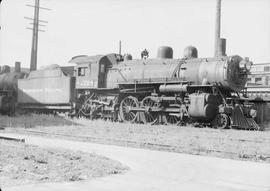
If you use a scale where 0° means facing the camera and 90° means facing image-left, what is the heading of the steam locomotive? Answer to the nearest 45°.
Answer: approximately 315°
